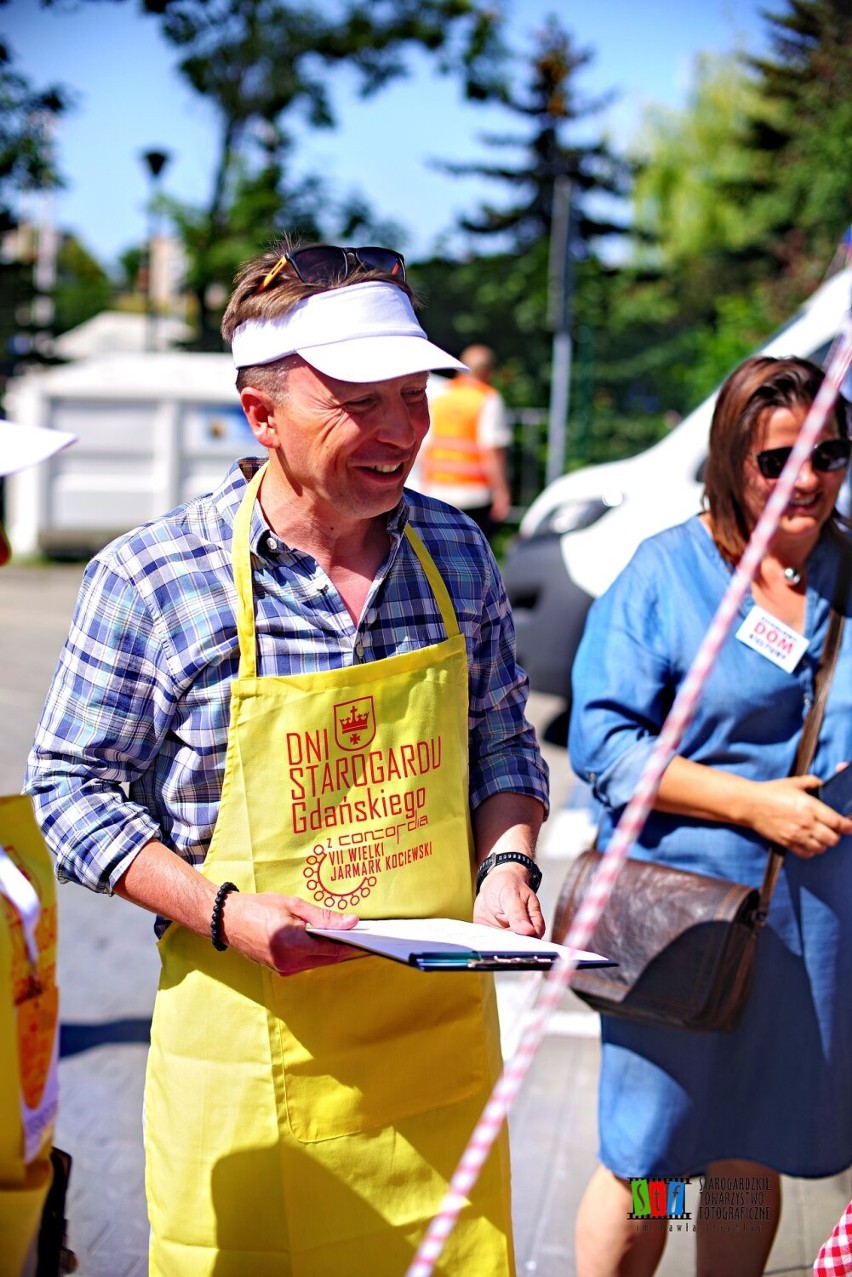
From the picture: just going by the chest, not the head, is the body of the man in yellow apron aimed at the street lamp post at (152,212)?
no

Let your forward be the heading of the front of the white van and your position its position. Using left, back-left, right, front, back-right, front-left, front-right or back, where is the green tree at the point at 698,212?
back-right

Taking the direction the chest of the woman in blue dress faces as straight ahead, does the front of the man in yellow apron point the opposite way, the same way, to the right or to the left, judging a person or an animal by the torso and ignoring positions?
the same way

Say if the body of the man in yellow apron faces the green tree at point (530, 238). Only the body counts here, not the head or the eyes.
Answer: no

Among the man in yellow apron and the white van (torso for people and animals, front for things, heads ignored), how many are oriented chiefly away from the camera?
0

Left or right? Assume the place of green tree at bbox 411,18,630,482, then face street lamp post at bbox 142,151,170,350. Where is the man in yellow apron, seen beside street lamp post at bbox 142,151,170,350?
left

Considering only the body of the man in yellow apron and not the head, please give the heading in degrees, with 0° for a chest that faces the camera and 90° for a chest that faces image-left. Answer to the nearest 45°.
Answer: approximately 315°

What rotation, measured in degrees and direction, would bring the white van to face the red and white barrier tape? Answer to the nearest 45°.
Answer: approximately 45° to its left

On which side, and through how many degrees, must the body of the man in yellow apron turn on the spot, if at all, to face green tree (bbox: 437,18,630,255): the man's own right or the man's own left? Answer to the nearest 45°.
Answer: approximately 135° to the man's own left

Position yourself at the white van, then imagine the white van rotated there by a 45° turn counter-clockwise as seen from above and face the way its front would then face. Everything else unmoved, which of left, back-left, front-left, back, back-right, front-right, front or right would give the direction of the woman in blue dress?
front

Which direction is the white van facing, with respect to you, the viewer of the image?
facing the viewer and to the left of the viewer

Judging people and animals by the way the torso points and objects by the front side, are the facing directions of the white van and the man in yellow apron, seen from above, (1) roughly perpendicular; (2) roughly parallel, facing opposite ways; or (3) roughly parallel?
roughly perpendicular

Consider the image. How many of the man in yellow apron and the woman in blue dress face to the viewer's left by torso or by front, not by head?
0

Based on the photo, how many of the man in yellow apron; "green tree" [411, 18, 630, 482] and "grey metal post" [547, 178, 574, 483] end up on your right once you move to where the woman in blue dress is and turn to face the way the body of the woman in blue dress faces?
1

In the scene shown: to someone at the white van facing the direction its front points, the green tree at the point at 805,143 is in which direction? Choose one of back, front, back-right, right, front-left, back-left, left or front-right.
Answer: back-right

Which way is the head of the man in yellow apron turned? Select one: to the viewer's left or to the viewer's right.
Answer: to the viewer's right

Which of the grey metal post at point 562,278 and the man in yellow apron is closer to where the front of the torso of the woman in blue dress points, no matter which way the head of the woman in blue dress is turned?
the man in yellow apron

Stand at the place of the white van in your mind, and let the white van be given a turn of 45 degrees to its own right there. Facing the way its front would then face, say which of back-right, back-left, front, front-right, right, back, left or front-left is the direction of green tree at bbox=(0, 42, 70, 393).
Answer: front-right
